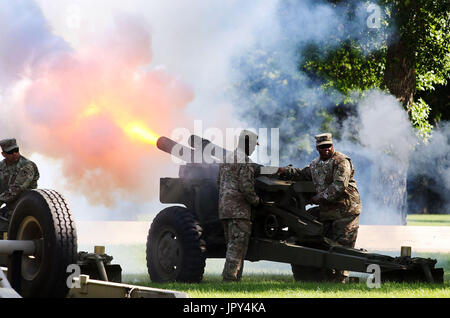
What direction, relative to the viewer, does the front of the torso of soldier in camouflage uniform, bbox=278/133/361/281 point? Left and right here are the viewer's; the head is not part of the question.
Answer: facing the viewer and to the left of the viewer

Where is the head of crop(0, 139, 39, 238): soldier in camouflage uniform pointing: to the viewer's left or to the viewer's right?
to the viewer's right

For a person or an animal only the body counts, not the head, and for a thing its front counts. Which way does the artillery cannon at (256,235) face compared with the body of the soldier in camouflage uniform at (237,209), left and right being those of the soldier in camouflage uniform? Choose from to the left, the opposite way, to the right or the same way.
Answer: to the left

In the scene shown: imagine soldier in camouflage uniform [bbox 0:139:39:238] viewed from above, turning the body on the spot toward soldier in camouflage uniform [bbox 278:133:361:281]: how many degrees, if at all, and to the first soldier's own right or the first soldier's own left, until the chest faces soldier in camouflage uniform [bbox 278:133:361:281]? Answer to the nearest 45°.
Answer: approximately 135° to the first soldier's own left

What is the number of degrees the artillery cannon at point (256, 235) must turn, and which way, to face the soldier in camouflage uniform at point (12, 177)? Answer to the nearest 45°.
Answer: approximately 45° to its left

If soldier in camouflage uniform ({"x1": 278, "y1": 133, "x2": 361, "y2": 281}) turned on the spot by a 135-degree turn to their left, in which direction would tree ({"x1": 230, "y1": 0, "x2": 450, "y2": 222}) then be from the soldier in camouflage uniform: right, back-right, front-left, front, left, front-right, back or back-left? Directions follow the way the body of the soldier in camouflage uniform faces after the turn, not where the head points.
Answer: left

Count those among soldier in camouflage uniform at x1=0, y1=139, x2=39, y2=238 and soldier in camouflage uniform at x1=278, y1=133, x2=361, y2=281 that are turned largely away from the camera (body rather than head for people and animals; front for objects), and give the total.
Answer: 0

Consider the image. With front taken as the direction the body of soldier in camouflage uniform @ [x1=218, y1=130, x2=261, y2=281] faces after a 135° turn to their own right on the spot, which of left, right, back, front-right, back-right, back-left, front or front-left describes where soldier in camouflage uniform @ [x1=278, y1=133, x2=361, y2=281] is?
left

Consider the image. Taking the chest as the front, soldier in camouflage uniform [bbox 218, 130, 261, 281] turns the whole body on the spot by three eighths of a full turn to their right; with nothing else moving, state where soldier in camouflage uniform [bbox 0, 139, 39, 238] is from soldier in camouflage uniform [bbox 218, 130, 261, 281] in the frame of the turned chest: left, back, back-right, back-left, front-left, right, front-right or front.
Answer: right

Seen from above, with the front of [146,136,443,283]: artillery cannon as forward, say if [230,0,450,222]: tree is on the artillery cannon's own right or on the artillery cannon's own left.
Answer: on the artillery cannon's own right

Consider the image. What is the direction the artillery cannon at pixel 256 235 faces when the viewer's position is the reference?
facing away from the viewer and to the left of the viewer

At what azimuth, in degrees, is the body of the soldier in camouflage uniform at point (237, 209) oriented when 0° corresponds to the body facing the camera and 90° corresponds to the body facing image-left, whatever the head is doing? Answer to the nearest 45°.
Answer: approximately 225°

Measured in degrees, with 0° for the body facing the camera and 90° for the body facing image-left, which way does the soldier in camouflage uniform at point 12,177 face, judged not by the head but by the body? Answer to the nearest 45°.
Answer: approximately 45°

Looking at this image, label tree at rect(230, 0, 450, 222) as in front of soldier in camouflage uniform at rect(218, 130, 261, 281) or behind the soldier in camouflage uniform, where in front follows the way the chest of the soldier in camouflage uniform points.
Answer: in front

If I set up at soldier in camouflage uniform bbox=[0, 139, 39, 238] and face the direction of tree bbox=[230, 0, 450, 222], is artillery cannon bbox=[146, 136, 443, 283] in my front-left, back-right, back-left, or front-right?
front-right
